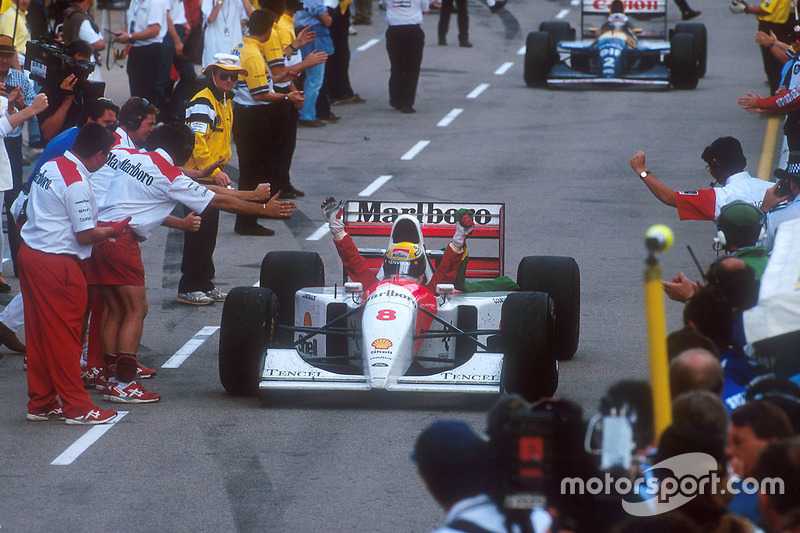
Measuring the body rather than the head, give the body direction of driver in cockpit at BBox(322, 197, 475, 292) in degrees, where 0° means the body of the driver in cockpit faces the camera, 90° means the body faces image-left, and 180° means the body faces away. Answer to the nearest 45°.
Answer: approximately 0°

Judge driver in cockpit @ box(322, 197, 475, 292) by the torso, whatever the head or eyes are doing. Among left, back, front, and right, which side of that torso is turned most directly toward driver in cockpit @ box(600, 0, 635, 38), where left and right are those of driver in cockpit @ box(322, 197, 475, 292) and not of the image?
back

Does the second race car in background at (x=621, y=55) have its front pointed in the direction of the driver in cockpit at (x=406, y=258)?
yes

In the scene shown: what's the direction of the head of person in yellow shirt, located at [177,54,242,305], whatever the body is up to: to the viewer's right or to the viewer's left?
to the viewer's right

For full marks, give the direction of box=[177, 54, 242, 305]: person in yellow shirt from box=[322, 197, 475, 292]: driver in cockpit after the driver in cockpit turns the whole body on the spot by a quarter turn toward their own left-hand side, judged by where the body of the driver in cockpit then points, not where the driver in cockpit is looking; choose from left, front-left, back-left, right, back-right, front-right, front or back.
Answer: back-left

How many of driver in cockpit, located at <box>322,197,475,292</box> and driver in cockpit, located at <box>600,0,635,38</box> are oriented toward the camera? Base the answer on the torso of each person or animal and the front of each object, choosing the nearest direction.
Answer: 2

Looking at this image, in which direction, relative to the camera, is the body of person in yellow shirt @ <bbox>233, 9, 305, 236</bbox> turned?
to the viewer's right

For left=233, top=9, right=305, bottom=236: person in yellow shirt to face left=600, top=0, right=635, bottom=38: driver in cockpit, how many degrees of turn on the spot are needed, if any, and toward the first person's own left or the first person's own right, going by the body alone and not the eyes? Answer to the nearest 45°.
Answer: approximately 45° to the first person's own left
